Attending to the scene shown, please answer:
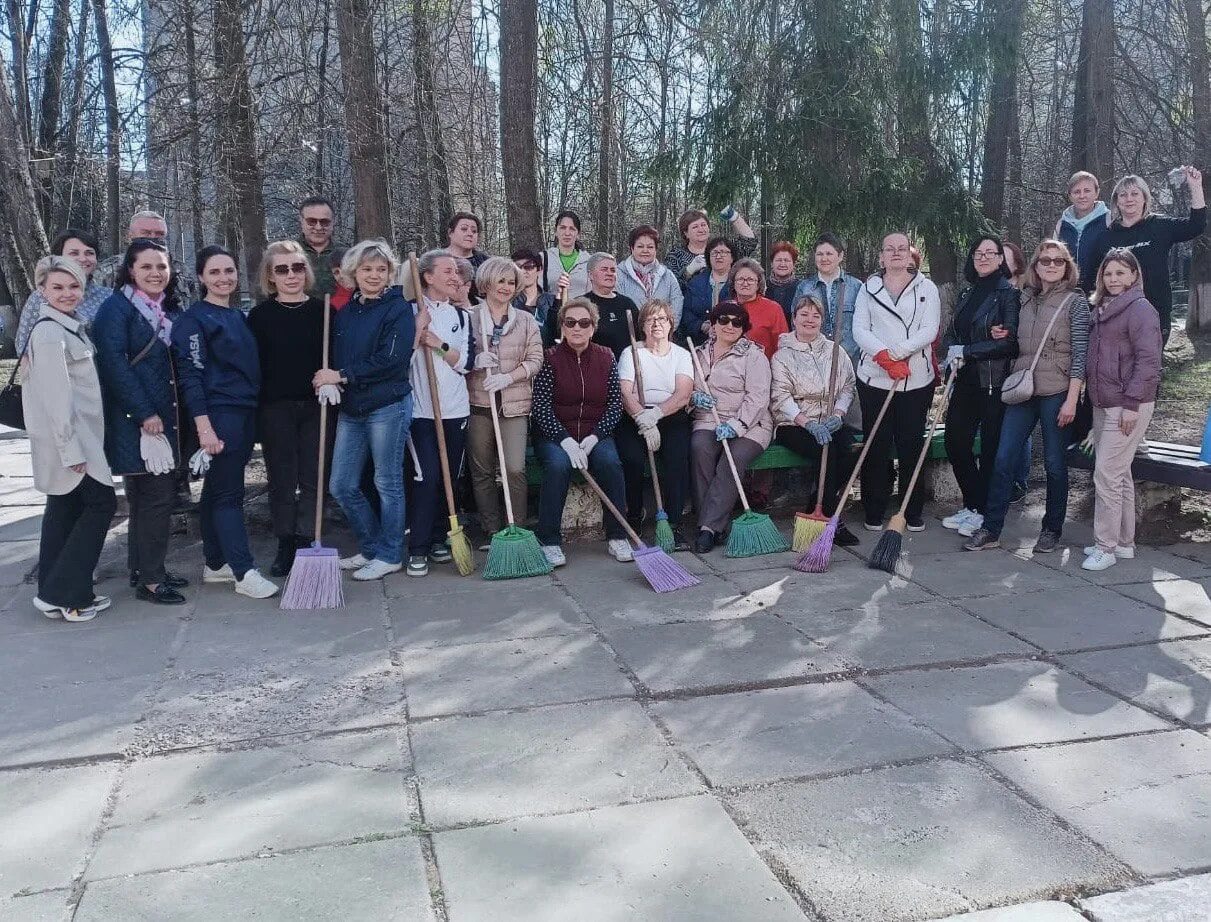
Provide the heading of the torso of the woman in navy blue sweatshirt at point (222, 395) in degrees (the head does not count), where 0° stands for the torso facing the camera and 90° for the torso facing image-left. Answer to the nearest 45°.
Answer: approximately 315°

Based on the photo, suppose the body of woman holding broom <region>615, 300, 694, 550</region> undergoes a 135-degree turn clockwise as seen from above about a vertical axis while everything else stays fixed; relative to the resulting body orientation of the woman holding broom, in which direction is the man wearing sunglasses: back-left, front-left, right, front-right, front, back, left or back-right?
front-left

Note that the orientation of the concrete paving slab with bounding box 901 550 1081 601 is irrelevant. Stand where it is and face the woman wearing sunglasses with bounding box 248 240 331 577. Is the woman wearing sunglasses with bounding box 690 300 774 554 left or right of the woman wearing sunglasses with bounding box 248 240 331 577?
right

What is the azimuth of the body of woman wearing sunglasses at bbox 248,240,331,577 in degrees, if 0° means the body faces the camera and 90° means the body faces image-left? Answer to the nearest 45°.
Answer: approximately 0°

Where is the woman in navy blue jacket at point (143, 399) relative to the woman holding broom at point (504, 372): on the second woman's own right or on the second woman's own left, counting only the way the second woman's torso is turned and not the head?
on the second woman's own right

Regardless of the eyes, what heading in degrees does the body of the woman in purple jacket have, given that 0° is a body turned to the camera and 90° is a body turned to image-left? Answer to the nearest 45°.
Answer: approximately 45°

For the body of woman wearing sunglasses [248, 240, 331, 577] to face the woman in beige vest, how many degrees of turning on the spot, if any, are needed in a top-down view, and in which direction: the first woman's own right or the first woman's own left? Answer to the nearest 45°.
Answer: approximately 90° to the first woman's own left

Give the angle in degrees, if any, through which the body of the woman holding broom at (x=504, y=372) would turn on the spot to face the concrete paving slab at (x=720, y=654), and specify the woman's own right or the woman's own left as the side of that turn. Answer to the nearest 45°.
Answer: approximately 45° to the woman's own left

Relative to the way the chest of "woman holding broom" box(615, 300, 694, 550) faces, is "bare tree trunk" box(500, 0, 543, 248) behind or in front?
behind

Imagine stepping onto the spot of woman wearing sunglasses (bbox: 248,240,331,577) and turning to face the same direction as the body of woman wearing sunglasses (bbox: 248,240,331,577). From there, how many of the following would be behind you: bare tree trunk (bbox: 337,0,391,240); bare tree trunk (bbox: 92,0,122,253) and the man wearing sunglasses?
3
